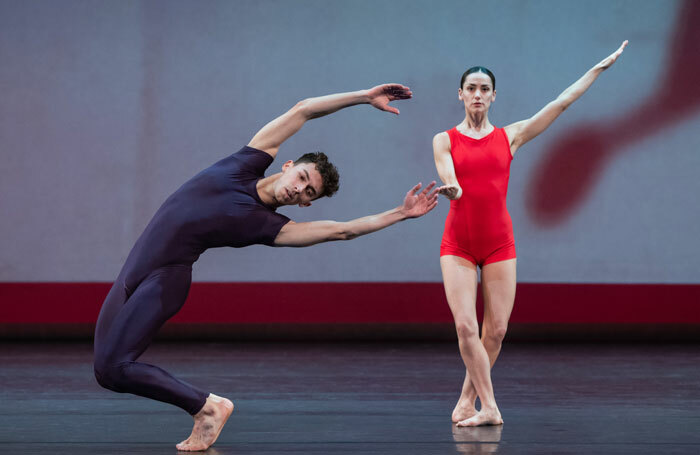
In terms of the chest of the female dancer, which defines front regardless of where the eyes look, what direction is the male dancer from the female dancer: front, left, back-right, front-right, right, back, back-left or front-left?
front-right

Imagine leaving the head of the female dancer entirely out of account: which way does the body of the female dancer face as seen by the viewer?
toward the camera

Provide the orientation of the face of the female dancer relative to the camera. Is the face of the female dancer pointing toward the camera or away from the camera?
toward the camera
